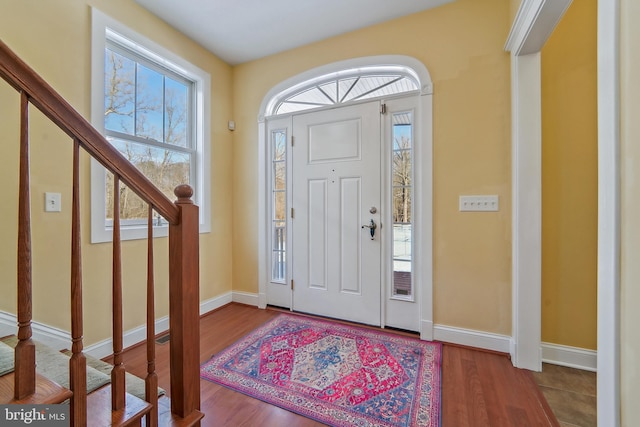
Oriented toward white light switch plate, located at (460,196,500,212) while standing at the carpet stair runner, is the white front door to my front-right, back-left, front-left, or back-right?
front-left

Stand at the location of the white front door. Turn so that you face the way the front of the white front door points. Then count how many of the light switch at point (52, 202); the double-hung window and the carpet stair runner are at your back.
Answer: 0

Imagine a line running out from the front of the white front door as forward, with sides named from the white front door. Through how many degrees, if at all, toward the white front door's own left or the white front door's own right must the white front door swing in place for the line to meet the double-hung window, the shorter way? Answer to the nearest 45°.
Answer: approximately 45° to the white front door's own right

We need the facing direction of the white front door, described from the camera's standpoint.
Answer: facing the viewer and to the left of the viewer

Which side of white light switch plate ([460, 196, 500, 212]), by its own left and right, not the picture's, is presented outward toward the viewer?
front

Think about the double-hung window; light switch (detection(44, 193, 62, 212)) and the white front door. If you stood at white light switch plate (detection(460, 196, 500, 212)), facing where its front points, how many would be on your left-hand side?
0

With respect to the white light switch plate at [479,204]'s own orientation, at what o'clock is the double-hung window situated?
The double-hung window is roughly at 2 o'clock from the white light switch plate.

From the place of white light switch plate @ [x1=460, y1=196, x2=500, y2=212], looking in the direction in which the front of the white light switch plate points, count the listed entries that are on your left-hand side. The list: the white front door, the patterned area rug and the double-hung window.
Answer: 0

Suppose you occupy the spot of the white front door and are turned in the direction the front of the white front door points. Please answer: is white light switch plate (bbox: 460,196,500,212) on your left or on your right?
on your left

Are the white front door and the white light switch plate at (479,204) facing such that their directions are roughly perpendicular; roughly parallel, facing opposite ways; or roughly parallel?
roughly parallel

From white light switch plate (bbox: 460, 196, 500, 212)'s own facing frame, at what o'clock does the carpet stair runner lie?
The carpet stair runner is roughly at 1 o'clock from the white light switch plate.

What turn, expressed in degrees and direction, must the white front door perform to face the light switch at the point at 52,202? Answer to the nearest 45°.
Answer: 0° — it already faces it

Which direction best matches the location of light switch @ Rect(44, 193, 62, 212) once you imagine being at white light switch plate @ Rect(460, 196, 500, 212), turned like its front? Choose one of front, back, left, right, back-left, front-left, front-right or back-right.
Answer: front-right

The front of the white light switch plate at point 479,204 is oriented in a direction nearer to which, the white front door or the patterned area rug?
the patterned area rug
